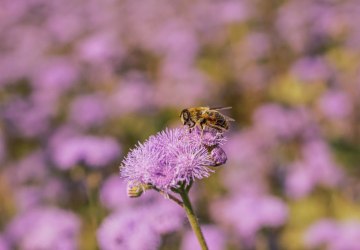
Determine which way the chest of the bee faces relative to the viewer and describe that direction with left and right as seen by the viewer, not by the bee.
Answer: facing to the left of the viewer

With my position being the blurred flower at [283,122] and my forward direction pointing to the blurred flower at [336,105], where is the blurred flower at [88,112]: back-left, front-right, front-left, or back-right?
back-left

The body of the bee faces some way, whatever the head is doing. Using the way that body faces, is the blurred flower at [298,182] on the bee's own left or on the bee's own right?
on the bee's own right
